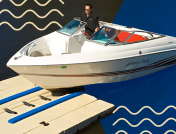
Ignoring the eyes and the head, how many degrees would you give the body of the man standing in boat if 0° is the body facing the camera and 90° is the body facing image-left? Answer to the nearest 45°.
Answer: approximately 45°

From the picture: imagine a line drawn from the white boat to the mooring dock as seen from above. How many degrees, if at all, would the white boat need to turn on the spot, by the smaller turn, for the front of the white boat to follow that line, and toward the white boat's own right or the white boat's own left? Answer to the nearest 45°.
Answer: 0° — it already faces it

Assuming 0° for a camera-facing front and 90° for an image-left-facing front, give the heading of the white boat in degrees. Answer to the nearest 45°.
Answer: approximately 45°
